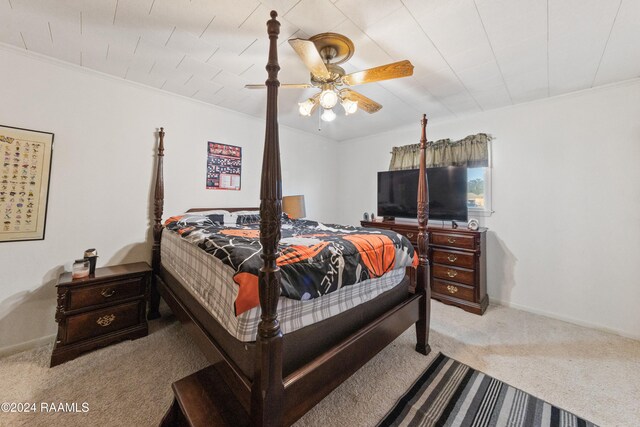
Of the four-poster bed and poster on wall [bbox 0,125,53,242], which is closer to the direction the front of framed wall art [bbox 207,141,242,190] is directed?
the four-poster bed

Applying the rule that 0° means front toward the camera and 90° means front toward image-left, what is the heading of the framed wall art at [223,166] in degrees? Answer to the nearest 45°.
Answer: approximately 315°

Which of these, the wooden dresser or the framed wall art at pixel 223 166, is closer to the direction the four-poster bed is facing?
the wooden dresser

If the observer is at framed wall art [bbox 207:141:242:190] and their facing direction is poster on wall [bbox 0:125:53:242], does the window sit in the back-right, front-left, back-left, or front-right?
back-left

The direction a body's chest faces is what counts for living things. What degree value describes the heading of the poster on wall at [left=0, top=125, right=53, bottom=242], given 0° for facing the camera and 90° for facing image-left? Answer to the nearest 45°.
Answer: approximately 315°

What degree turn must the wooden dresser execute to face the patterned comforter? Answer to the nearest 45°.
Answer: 0° — it already faces it

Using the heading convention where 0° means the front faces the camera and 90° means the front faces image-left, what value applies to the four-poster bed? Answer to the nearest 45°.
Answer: approximately 315°

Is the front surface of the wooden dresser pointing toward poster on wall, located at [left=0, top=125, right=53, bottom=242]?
yes
